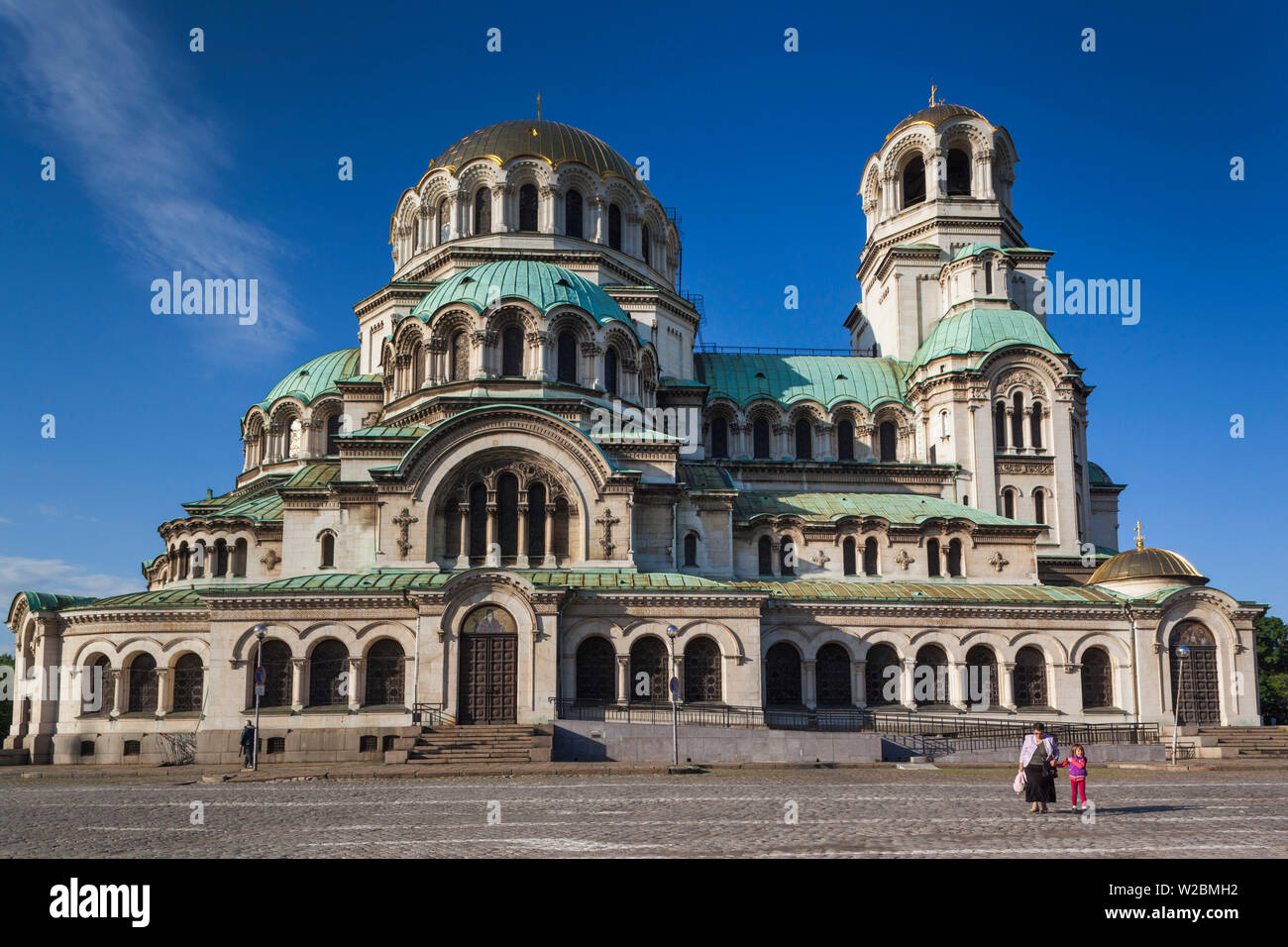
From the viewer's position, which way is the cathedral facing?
facing to the right of the viewer

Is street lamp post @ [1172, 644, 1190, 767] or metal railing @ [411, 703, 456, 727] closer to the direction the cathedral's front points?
the street lamp post

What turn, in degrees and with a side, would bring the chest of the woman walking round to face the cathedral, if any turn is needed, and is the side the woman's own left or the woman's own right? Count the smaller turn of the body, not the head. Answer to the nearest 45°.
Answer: approximately 135° to the woman's own right

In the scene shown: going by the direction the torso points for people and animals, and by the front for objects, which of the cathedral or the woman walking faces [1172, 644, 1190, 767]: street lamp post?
the cathedral

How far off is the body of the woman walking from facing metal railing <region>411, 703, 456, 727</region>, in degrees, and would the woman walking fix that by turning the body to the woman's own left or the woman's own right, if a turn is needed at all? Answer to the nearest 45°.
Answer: approximately 135° to the woman's own right

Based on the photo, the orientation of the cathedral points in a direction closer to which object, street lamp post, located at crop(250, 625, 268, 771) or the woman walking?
the woman walking

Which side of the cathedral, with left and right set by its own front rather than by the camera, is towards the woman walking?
front

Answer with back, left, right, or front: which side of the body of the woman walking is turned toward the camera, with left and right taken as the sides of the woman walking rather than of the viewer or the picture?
front

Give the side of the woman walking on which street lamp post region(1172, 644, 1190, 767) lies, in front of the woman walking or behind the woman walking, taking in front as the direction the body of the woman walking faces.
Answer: behind

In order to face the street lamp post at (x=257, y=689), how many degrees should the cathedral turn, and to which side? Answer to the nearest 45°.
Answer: approximately 45° to its right

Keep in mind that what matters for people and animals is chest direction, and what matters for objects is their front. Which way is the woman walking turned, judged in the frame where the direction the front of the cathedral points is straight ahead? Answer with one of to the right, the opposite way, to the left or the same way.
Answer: the same way

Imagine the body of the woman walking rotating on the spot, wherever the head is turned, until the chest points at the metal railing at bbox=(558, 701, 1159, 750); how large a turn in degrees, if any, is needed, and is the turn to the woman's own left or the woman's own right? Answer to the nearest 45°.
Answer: approximately 180°

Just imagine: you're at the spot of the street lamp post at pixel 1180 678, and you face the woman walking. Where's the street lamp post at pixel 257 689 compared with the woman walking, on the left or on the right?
right
